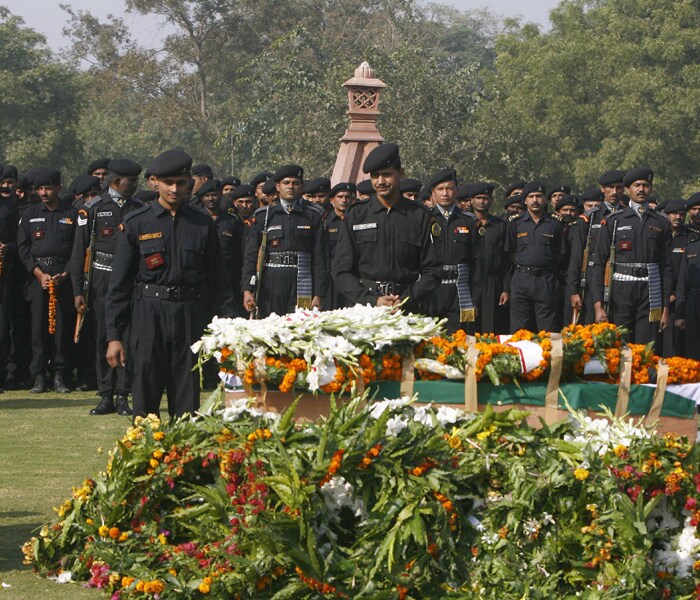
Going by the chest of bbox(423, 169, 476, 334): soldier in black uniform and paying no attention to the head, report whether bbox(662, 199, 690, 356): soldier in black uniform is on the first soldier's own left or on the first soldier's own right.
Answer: on the first soldier's own left

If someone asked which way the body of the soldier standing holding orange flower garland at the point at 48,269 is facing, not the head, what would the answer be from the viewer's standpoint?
toward the camera

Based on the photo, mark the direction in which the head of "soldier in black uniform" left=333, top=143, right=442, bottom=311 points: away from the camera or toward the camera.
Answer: toward the camera

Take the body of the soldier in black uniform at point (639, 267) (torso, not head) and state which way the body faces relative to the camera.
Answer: toward the camera

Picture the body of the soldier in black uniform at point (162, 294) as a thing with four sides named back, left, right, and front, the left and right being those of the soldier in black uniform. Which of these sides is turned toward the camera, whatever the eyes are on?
front

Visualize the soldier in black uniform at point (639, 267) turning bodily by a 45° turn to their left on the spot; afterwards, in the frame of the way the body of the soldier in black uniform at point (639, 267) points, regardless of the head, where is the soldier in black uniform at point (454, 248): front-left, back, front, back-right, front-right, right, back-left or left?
back-right

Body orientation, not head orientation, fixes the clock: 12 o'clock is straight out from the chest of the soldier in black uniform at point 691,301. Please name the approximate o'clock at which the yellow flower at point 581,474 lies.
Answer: The yellow flower is roughly at 12 o'clock from the soldier in black uniform.

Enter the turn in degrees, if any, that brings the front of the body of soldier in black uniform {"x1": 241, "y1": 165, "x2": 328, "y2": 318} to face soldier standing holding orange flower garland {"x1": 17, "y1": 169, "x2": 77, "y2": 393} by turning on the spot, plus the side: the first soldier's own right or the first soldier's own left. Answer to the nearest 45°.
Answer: approximately 90° to the first soldier's own right

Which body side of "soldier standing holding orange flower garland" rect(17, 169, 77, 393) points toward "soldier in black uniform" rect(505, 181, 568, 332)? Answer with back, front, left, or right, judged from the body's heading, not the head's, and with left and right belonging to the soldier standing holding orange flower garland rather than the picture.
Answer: left

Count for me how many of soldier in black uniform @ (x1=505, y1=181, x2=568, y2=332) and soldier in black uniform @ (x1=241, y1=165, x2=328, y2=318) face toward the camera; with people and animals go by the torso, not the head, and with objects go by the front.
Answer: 2

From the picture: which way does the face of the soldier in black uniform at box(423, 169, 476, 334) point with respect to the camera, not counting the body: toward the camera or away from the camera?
toward the camera

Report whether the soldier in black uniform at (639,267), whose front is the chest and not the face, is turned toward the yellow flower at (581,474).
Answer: yes

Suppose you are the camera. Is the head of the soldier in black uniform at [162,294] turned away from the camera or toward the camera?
toward the camera

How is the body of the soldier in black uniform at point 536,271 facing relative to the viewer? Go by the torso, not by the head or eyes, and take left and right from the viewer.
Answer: facing the viewer

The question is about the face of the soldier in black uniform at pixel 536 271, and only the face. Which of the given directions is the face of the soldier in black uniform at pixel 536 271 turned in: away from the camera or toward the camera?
toward the camera
